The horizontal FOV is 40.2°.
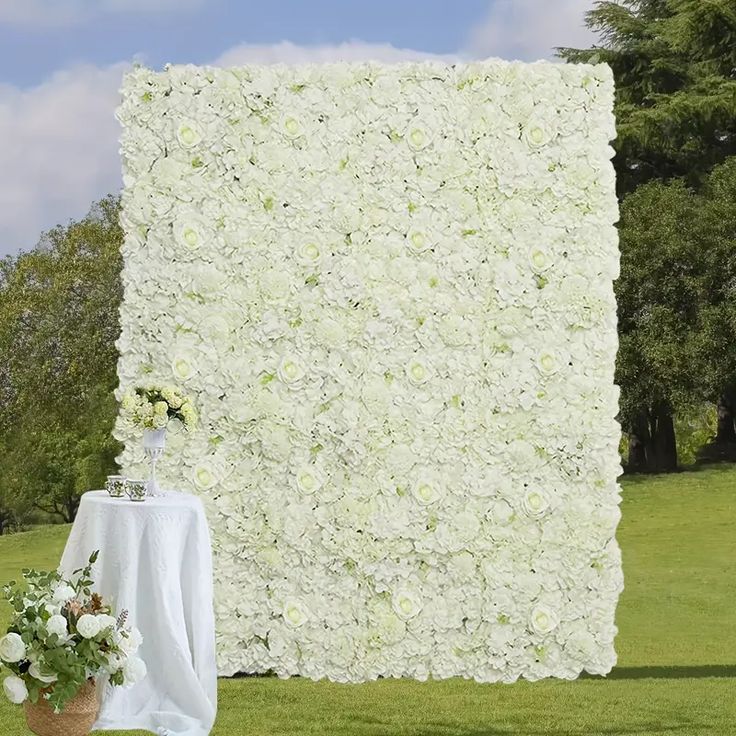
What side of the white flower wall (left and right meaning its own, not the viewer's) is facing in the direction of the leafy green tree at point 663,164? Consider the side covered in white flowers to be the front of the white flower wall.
back

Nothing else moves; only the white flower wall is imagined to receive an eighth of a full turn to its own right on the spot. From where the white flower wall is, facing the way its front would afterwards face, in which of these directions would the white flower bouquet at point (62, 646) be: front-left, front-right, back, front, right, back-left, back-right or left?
front

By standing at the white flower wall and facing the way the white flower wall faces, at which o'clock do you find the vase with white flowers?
The vase with white flowers is roughly at 2 o'clock from the white flower wall.

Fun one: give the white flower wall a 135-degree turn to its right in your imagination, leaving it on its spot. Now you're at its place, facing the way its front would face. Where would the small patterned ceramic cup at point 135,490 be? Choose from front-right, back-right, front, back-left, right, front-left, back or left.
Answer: left

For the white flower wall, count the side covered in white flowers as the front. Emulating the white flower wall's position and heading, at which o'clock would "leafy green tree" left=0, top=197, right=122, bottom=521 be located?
The leafy green tree is roughly at 5 o'clock from the white flower wall.

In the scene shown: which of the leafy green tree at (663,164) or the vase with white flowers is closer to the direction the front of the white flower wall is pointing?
the vase with white flowers

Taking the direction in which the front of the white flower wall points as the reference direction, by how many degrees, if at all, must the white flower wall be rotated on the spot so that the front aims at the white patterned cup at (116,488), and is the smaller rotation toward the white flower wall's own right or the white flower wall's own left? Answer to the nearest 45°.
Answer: approximately 45° to the white flower wall's own right

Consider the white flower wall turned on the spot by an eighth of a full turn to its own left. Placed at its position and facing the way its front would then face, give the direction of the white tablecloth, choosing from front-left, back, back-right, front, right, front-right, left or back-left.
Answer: right

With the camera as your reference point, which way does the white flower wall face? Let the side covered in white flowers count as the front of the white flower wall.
facing the viewer
